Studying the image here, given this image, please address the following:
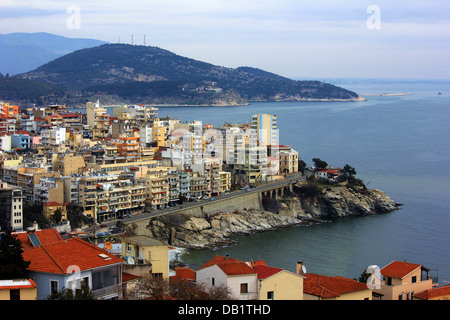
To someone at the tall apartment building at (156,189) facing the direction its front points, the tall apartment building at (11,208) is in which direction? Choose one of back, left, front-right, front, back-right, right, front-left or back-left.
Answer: right

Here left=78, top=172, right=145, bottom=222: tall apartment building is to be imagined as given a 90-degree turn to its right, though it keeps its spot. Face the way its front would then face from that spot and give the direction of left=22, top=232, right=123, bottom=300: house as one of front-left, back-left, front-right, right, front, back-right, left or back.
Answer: front-left

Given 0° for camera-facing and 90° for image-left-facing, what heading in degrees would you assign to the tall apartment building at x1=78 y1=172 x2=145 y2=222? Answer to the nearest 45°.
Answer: approximately 315°

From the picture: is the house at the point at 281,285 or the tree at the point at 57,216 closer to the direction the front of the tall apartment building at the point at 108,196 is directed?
the house

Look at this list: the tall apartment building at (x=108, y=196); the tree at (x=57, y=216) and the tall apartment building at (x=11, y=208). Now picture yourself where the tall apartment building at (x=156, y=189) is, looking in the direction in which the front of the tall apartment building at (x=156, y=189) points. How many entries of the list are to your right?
3

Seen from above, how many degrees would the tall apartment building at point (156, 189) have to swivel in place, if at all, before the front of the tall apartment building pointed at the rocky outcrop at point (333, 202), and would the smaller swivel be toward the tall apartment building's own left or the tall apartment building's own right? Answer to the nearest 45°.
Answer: approximately 90° to the tall apartment building's own left

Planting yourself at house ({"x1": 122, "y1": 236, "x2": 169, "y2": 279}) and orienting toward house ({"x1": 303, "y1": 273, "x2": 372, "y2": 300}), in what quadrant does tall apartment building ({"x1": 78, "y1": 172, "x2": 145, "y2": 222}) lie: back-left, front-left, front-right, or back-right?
back-left

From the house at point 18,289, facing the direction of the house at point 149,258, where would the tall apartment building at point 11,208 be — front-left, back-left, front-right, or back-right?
front-left

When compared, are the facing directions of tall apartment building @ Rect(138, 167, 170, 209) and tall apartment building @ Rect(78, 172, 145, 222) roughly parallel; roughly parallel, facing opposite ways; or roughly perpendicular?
roughly parallel

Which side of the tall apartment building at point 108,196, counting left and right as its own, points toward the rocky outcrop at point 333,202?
left

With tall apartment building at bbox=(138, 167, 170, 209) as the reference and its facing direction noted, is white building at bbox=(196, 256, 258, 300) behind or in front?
in front

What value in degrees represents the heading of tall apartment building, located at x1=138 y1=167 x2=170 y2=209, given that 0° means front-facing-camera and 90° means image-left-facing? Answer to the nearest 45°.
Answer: approximately 315°

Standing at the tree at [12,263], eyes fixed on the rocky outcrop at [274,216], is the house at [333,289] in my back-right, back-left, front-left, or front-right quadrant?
front-right

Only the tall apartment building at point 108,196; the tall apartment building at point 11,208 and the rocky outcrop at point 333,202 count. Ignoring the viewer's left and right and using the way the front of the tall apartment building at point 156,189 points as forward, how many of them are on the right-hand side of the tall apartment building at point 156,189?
2

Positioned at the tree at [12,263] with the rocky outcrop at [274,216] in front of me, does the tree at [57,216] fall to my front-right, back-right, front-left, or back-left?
front-left

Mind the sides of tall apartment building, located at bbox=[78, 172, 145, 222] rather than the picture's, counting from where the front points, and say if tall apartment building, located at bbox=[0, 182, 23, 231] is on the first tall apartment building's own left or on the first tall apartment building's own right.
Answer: on the first tall apartment building's own right

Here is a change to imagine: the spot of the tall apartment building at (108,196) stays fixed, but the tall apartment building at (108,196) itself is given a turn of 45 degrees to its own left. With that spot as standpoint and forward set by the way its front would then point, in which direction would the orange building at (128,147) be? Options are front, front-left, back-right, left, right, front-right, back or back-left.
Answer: left
